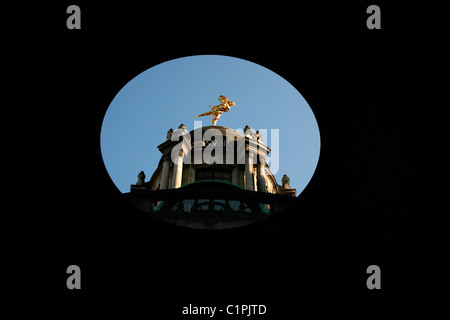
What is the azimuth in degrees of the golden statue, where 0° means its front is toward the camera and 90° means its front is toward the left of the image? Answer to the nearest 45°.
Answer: approximately 270°
